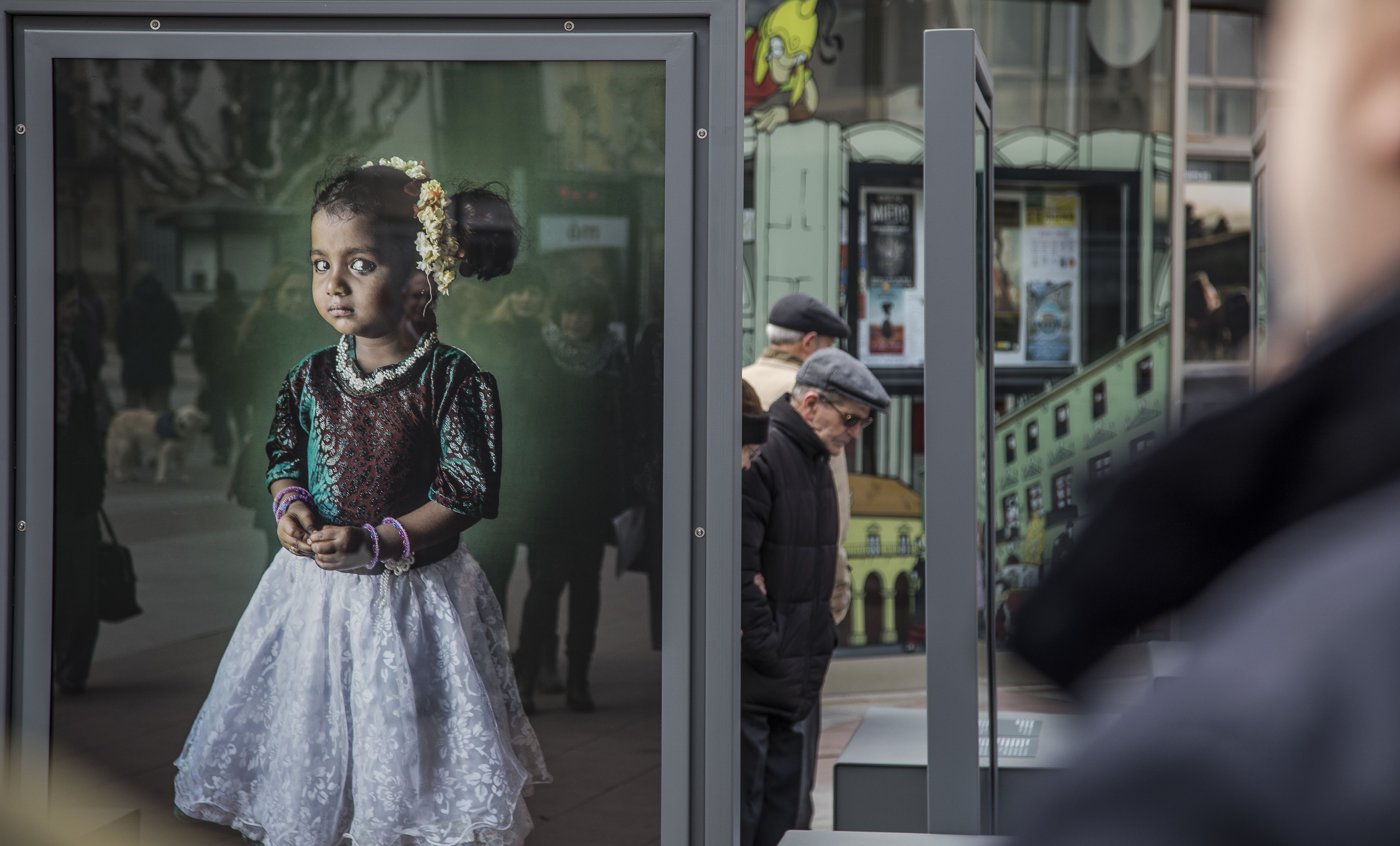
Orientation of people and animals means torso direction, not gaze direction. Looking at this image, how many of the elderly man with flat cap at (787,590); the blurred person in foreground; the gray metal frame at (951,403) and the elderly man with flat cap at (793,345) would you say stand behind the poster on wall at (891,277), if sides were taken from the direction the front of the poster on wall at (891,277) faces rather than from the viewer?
0

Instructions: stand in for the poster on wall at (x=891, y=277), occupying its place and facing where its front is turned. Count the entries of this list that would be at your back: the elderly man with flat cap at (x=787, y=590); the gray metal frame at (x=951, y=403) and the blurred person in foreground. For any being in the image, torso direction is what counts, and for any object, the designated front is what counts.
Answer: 0

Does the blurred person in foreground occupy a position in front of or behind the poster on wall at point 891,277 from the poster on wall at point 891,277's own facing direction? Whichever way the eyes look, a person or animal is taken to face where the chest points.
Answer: in front

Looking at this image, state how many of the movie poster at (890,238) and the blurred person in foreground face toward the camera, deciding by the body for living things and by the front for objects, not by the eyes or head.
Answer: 1

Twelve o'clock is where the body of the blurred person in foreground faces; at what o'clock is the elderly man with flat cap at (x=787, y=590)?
The elderly man with flat cap is roughly at 1 o'clock from the blurred person in foreground.

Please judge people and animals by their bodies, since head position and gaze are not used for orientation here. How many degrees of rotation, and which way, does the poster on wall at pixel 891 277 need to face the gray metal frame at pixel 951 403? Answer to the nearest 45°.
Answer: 0° — it already faces it

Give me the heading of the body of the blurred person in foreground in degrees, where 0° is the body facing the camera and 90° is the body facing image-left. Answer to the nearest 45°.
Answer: approximately 135°

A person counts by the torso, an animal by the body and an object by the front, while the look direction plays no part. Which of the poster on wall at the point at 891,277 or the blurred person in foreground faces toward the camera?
the poster on wall

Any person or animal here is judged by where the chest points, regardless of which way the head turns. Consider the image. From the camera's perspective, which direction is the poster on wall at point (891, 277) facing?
toward the camera

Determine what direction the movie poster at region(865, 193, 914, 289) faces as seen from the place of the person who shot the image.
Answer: facing the viewer

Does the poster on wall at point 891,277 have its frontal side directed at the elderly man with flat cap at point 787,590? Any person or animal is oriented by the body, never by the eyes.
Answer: yes

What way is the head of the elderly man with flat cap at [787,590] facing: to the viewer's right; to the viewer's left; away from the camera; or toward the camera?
to the viewer's right

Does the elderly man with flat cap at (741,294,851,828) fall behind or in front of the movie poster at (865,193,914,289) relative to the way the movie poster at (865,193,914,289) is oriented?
in front

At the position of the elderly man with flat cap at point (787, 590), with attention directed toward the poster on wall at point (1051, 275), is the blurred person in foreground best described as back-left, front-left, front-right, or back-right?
back-right

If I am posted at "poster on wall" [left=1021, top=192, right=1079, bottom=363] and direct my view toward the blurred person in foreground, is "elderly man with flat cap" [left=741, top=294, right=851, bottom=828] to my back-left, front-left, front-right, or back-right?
front-right

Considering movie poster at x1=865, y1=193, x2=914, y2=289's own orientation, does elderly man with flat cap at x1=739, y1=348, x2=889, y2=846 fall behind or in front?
in front
